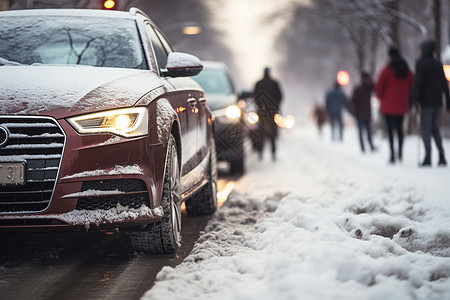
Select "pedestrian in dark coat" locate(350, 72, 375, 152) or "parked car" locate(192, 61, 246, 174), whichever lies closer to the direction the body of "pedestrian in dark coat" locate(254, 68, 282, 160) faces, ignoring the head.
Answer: the pedestrian in dark coat

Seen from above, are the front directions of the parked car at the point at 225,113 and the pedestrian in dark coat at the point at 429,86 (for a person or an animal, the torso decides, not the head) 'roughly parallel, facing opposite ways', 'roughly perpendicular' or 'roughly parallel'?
roughly parallel, facing opposite ways

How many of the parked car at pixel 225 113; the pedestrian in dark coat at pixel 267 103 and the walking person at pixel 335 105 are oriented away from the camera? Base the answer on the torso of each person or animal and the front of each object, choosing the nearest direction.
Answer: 2

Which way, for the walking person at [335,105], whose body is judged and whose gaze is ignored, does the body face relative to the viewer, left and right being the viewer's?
facing away from the viewer

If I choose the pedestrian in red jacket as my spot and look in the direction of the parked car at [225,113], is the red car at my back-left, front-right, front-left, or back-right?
front-left

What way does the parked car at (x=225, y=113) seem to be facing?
toward the camera

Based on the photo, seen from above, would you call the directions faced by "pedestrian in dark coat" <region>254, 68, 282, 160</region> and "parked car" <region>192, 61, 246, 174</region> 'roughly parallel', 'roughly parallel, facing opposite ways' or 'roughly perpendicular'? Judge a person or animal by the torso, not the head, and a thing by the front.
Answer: roughly parallel, facing opposite ways

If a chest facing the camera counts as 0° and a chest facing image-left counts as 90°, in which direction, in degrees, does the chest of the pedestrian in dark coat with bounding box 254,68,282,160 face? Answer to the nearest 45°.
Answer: approximately 180°

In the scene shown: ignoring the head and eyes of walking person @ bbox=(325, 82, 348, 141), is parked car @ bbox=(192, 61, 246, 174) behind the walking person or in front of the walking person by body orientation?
behind

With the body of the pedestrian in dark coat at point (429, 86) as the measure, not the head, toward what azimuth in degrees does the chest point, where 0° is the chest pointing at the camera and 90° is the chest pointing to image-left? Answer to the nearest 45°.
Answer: approximately 180°

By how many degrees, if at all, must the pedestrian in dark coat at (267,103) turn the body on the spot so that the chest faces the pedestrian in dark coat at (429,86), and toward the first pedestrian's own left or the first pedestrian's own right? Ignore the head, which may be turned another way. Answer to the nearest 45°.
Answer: approximately 135° to the first pedestrian's own right

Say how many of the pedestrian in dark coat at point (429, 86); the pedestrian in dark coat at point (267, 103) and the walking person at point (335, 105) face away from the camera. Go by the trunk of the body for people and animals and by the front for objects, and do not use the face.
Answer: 3

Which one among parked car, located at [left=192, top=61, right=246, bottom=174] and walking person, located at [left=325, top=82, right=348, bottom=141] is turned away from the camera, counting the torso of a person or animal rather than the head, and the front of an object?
the walking person

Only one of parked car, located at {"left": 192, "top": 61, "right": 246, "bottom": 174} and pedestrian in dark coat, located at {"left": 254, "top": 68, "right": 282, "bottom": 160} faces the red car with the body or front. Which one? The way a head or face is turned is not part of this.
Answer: the parked car

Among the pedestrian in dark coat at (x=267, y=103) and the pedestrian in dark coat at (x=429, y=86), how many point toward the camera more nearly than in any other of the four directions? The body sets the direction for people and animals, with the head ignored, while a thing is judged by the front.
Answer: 0

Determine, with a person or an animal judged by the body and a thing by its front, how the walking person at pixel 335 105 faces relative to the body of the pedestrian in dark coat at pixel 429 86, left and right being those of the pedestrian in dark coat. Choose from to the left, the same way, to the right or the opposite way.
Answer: the same way

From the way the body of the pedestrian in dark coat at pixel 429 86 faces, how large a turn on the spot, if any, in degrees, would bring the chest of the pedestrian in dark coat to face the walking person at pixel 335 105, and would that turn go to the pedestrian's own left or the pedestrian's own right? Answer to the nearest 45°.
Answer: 0° — they already face them
